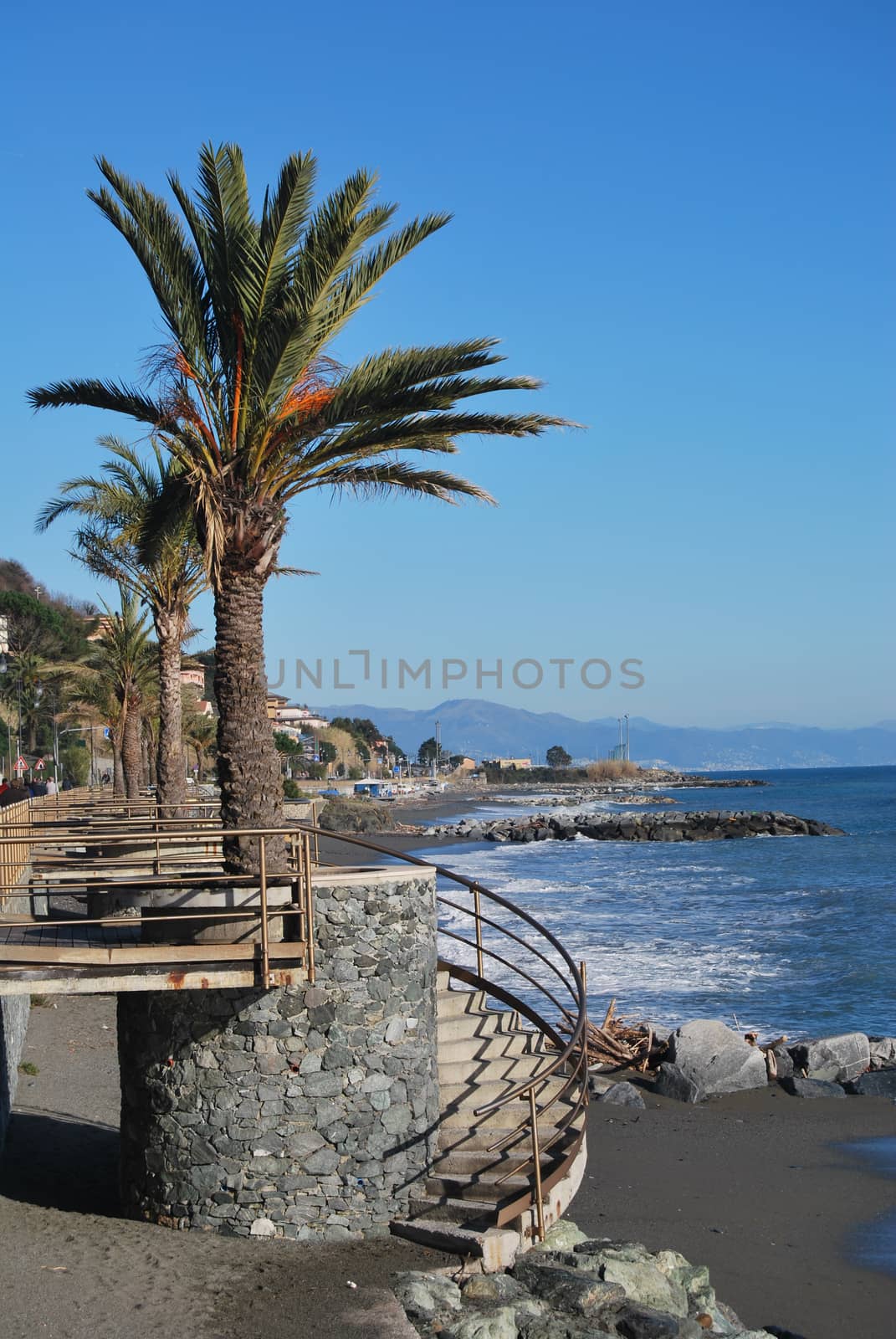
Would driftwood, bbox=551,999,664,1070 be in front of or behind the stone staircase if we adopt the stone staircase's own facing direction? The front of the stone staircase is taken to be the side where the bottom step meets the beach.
behind

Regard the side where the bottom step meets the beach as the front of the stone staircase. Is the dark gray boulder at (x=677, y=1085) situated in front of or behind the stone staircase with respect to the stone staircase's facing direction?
behind

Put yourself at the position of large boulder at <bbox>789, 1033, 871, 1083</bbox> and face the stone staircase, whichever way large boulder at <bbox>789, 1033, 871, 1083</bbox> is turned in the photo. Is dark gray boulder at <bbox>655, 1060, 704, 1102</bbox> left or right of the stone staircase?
right

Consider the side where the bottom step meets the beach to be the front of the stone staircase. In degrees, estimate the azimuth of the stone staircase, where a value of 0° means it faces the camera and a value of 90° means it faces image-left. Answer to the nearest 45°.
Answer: approximately 0°

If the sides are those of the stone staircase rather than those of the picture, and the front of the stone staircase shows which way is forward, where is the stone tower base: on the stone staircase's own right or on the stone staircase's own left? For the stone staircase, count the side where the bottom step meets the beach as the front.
on the stone staircase's own right

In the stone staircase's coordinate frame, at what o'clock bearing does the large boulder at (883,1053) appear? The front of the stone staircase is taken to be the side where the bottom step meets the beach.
The large boulder is roughly at 7 o'clock from the stone staircase.

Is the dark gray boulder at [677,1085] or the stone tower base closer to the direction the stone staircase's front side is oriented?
the stone tower base

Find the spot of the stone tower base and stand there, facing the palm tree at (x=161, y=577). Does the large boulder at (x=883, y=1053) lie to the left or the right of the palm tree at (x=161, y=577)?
right

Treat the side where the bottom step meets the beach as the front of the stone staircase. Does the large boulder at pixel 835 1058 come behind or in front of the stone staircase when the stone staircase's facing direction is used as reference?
behind
